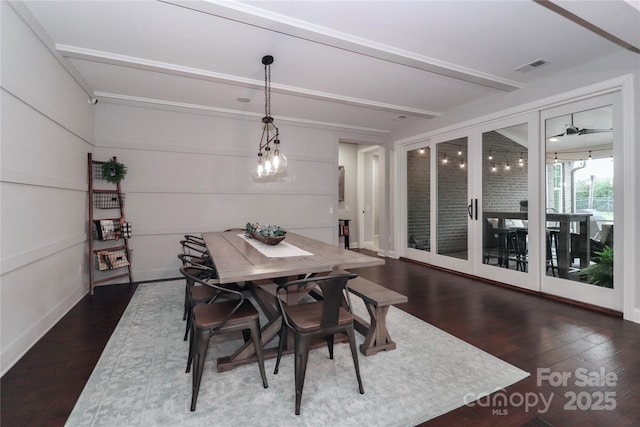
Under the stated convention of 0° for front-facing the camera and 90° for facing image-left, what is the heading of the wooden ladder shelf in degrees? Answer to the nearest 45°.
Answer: approximately 315°

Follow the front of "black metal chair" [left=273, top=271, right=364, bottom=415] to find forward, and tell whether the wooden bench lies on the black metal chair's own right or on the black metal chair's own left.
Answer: on the black metal chair's own right

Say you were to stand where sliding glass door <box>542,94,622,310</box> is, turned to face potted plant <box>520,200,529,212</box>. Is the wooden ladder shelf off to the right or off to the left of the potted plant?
left

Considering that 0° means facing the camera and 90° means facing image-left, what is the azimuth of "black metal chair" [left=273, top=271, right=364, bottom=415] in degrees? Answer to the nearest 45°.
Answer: approximately 135°

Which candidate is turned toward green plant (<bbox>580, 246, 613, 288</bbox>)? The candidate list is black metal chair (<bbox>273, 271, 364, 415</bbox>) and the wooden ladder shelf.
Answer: the wooden ladder shelf

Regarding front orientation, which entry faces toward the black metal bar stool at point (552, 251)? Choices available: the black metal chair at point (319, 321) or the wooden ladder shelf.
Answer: the wooden ladder shelf

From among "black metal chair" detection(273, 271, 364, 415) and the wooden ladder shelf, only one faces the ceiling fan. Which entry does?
the wooden ladder shelf

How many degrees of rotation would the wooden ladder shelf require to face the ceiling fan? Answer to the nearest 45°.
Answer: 0° — it already faces it

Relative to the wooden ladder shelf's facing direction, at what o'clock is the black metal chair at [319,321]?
The black metal chair is roughly at 1 o'clock from the wooden ladder shelf.
